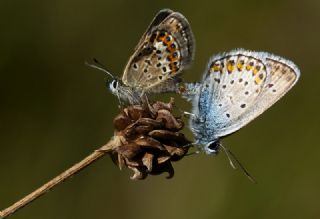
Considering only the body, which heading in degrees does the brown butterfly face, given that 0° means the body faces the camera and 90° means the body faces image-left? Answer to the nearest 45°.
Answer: approximately 90°
